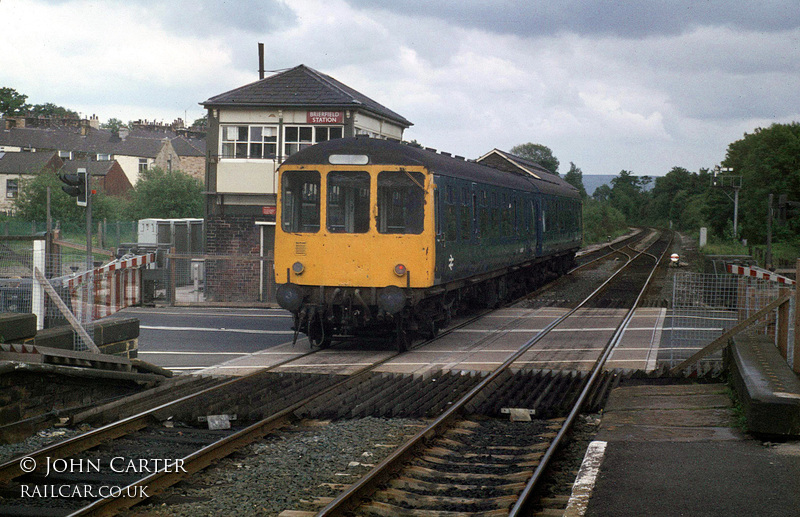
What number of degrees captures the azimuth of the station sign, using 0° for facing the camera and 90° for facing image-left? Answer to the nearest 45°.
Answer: approximately 0°
